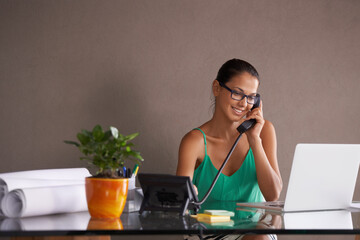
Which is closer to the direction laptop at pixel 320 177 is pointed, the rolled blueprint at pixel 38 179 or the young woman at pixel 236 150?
the young woman

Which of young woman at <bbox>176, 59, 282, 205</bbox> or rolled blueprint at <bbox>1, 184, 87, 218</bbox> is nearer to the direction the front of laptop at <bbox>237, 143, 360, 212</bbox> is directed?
the young woman

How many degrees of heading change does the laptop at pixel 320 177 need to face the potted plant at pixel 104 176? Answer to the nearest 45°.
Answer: approximately 90° to its left

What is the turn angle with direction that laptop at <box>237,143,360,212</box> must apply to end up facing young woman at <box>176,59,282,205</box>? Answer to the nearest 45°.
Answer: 0° — it already faces them

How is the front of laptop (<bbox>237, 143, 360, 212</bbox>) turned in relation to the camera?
facing away from the viewer and to the left of the viewer

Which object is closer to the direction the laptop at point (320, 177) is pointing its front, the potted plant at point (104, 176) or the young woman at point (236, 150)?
the young woman

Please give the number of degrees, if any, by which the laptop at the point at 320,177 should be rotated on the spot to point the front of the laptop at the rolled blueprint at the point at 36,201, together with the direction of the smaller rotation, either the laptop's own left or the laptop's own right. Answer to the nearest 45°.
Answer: approximately 90° to the laptop's own left
